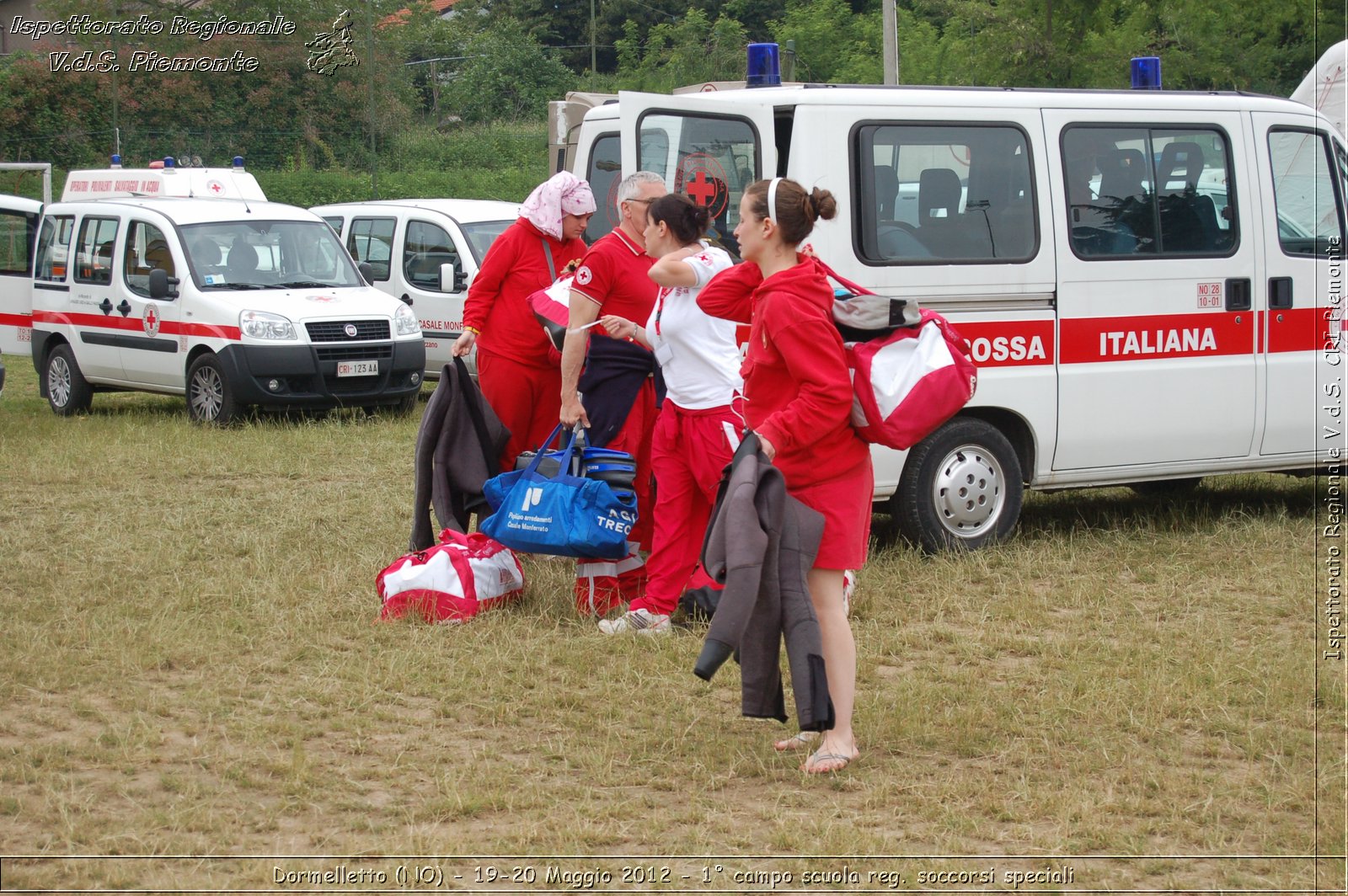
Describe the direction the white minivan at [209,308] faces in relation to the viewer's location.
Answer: facing the viewer and to the right of the viewer

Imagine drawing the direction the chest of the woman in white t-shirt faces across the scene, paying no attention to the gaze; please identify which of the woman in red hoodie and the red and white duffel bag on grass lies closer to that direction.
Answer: the red and white duffel bag on grass

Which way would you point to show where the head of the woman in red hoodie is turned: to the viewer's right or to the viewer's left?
to the viewer's left

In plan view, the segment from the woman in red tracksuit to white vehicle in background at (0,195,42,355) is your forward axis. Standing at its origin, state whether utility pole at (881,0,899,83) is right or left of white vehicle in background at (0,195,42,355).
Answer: right

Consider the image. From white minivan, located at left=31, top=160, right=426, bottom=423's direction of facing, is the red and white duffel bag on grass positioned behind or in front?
in front

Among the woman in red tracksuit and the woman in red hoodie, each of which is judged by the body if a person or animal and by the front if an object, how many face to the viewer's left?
1

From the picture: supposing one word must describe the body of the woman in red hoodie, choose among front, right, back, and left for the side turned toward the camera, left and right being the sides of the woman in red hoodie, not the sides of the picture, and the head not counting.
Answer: left

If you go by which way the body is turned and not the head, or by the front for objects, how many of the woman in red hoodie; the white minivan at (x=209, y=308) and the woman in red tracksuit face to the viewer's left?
1

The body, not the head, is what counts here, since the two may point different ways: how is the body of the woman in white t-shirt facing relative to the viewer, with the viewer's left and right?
facing to the left of the viewer
